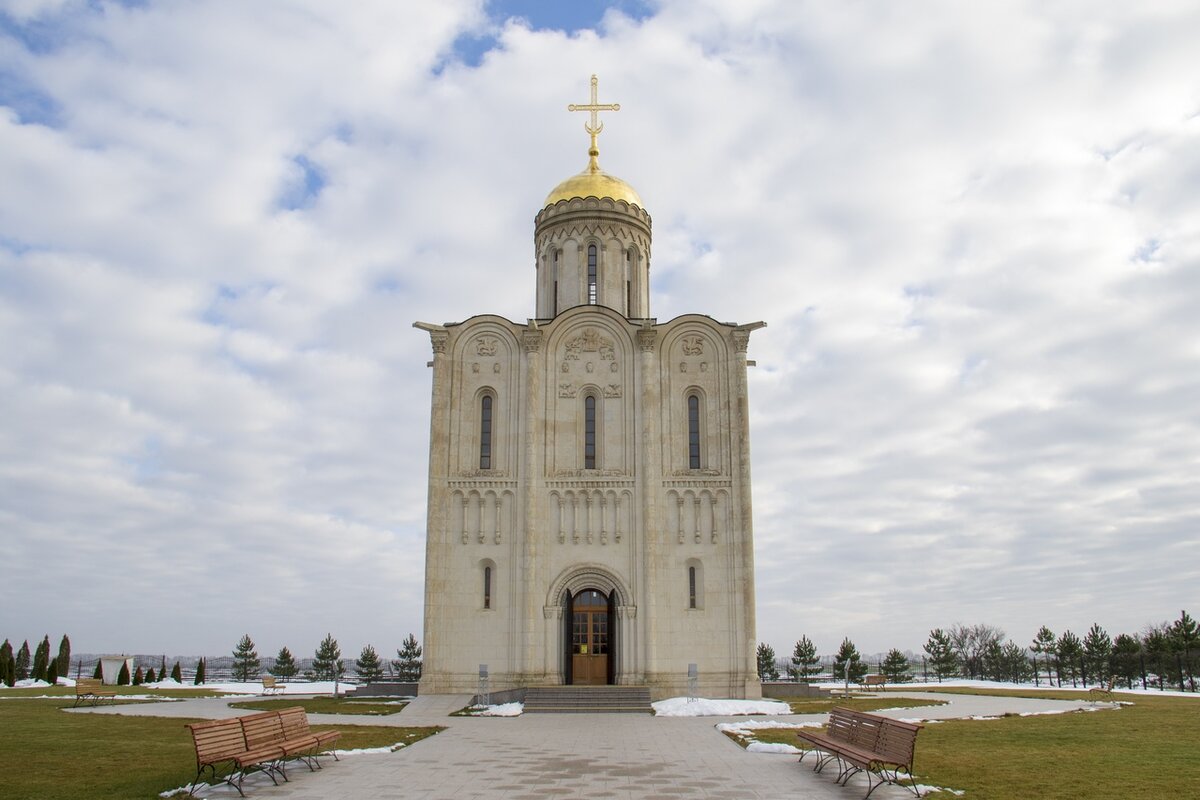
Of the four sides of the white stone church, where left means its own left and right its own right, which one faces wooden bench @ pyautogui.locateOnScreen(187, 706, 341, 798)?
front

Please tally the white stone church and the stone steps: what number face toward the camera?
2

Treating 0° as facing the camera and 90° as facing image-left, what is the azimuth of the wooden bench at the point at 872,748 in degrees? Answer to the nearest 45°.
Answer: approximately 45°

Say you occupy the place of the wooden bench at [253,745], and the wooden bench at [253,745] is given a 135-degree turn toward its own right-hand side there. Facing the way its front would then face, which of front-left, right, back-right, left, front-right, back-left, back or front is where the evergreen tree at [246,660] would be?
right

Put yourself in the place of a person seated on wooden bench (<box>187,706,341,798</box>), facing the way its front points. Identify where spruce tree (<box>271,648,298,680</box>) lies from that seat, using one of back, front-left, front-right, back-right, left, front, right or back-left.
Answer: back-left

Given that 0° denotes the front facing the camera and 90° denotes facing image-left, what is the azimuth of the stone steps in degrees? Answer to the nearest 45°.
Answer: approximately 0°

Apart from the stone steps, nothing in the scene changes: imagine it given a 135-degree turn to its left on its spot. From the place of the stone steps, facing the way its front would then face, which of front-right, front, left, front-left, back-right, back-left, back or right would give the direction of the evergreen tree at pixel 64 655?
left

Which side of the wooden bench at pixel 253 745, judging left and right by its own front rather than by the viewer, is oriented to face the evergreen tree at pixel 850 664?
left

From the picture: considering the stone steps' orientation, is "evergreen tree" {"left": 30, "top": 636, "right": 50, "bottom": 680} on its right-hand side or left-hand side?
on its right
